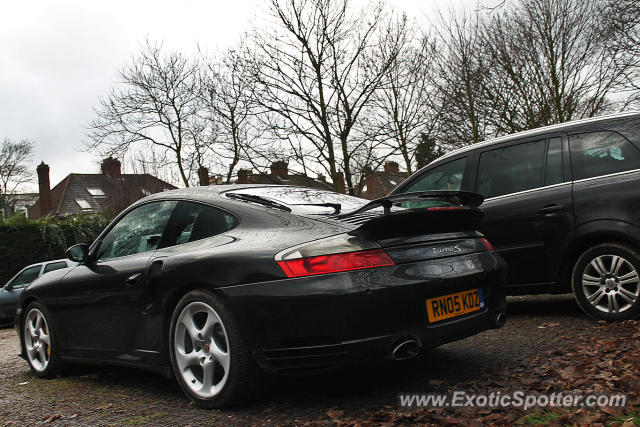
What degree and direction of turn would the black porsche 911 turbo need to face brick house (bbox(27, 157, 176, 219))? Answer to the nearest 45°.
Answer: approximately 45° to its right

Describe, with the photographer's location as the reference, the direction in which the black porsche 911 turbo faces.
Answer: facing away from the viewer and to the left of the viewer

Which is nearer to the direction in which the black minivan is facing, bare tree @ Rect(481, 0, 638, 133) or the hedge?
the hedge

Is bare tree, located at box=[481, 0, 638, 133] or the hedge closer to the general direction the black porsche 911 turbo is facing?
the hedge

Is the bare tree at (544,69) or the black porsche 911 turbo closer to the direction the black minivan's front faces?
the black porsche 911 turbo

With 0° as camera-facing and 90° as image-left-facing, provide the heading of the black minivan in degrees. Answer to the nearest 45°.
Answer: approximately 90°

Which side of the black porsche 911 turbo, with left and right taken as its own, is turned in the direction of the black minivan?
right

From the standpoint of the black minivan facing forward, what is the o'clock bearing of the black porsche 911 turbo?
The black porsche 911 turbo is roughly at 10 o'clock from the black minivan.

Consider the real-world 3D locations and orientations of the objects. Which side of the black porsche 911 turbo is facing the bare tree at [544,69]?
right

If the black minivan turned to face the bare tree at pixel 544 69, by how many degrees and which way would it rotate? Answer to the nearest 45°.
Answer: approximately 90° to its right
